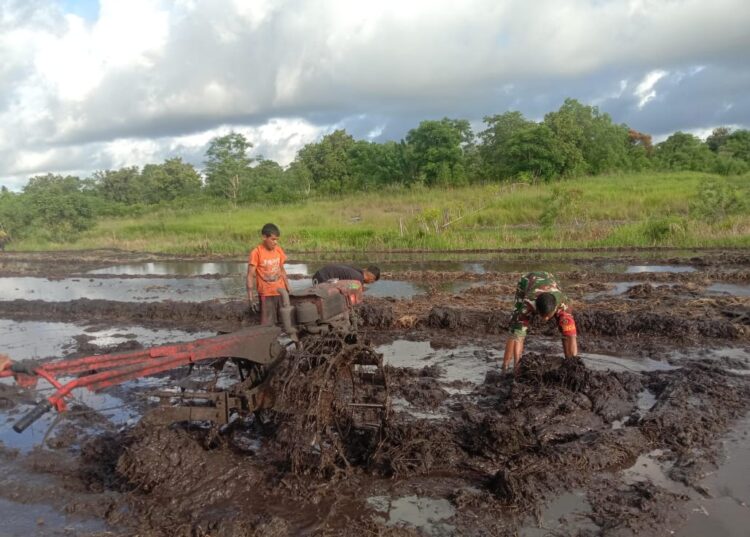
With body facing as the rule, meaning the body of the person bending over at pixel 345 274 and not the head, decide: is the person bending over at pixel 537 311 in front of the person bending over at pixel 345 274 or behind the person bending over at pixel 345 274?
in front

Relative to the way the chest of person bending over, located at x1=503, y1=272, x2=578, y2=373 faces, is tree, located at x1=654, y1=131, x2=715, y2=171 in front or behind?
behind

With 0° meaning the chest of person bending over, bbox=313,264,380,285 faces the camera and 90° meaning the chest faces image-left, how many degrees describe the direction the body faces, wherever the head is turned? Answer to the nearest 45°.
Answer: approximately 270°

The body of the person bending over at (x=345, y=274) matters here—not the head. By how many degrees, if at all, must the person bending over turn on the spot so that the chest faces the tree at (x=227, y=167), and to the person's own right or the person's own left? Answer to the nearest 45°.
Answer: approximately 90° to the person's own left

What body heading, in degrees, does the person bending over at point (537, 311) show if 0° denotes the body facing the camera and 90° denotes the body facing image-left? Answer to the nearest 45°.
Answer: approximately 0°

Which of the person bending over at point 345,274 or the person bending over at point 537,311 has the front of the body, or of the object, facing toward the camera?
the person bending over at point 537,311

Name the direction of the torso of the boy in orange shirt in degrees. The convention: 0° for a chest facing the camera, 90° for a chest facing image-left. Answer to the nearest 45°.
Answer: approximately 315°

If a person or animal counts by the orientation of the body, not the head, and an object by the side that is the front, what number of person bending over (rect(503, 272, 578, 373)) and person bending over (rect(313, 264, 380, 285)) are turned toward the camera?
1

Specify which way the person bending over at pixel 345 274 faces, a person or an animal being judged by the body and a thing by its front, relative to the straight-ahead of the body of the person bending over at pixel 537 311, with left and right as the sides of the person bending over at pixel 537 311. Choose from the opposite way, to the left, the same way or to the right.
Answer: to the left

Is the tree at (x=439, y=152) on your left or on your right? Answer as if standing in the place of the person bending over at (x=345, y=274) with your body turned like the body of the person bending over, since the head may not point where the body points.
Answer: on your left

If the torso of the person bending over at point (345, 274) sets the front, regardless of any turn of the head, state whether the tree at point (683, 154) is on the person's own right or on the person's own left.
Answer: on the person's own left

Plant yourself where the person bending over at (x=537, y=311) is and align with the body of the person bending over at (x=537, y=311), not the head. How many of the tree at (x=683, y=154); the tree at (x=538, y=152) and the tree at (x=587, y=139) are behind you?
3

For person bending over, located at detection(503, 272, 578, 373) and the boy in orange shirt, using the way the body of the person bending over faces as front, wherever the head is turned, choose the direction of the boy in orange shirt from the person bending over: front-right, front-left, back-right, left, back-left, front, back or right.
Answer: right

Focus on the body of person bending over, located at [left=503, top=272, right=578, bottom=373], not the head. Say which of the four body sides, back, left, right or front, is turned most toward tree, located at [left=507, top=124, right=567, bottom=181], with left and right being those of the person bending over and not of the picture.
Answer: back
